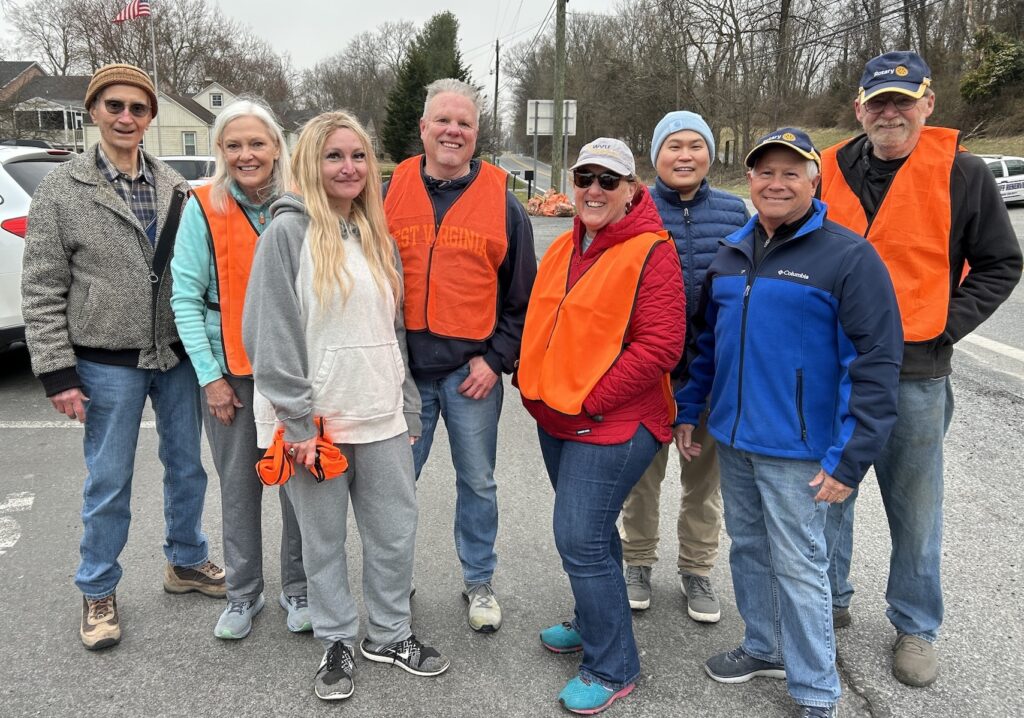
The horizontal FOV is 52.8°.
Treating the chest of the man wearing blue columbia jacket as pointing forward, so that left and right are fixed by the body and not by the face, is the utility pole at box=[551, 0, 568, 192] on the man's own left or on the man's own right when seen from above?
on the man's own right

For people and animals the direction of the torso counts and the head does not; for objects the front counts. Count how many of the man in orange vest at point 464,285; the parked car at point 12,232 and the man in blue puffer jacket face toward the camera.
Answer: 2

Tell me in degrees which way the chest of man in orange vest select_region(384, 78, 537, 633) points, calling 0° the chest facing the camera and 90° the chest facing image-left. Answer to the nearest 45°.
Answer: approximately 0°

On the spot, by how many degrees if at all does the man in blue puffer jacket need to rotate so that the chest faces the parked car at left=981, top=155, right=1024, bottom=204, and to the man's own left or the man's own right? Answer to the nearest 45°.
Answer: approximately 180°

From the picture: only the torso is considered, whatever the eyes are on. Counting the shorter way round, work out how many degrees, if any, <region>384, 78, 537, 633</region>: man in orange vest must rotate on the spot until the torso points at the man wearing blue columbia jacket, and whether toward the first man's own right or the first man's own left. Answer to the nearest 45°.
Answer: approximately 45° to the first man's own left

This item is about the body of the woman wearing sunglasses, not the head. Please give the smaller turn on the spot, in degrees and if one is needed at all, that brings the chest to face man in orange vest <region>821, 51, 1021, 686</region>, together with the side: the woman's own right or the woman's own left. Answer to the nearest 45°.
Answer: approximately 135° to the woman's own left

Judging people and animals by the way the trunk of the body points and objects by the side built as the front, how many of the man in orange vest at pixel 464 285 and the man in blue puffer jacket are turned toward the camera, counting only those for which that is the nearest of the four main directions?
2

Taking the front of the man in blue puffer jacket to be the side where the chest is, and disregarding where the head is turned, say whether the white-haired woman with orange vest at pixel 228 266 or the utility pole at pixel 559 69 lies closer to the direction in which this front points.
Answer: the white-haired woman with orange vest
